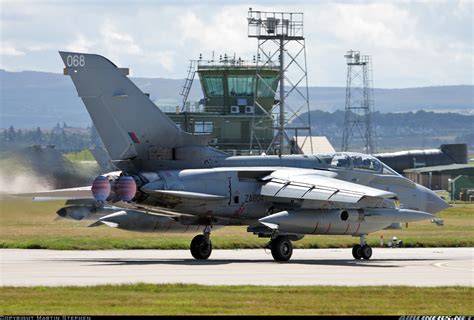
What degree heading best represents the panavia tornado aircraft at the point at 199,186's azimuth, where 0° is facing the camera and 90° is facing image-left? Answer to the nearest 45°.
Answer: approximately 225°
